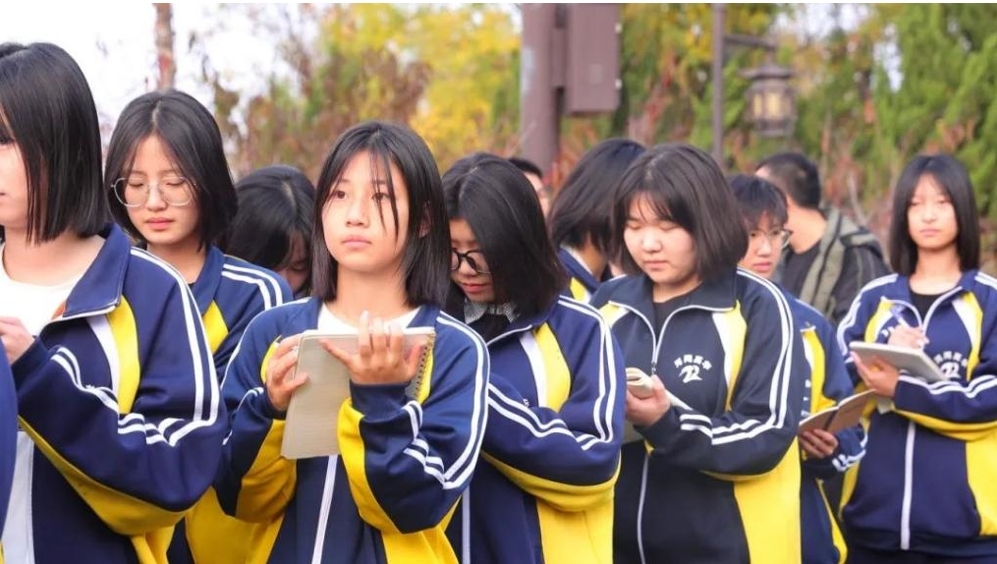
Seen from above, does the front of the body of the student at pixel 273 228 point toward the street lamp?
no

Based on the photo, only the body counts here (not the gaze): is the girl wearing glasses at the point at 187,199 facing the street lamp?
no

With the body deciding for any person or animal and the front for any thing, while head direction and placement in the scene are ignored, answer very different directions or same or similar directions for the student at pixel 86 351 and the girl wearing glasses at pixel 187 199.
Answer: same or similar directions

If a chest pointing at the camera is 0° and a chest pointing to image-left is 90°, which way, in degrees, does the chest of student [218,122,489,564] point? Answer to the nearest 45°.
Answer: approximately 45°

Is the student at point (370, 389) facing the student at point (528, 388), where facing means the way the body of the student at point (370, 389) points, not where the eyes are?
no

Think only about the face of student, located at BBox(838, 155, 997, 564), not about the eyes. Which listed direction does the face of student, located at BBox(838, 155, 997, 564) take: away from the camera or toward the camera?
toward the camera

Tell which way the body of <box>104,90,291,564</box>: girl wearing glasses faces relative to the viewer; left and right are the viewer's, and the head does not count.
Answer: facing the viewer and to the left of the viewer

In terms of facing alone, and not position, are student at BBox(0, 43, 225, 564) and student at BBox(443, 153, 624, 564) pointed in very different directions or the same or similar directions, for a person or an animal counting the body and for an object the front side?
same or similar directions

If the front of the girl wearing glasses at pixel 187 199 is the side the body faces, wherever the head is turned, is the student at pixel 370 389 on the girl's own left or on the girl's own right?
on the girl's own left

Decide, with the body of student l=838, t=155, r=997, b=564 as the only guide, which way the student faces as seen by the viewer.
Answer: toward the camera

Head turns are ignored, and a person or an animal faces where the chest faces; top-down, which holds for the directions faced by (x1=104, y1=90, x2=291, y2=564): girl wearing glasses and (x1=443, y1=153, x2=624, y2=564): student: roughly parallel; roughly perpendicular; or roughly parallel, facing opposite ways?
roughly parallel

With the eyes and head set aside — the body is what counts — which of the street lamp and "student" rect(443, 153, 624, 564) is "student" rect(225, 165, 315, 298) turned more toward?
the student
